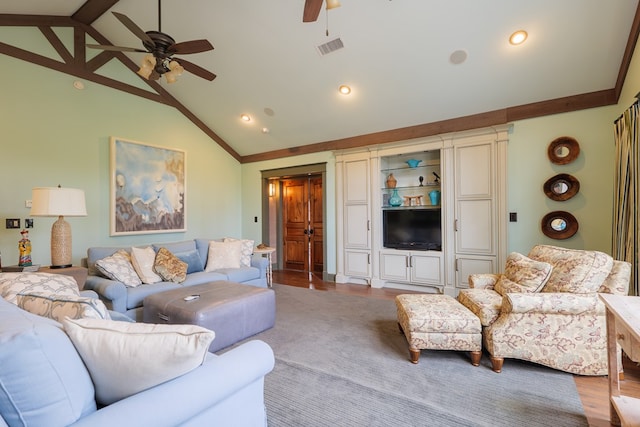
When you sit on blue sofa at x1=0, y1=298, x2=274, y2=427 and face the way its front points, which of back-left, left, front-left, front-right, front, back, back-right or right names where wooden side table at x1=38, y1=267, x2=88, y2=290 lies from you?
front-left

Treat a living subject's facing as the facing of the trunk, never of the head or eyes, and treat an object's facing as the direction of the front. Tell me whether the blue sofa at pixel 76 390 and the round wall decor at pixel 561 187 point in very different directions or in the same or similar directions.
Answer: very different directions

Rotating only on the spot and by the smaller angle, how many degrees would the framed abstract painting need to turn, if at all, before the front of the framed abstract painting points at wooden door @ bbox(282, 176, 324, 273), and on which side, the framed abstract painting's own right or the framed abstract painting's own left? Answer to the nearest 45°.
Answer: approximately 45° to the framed abstract painting's own left

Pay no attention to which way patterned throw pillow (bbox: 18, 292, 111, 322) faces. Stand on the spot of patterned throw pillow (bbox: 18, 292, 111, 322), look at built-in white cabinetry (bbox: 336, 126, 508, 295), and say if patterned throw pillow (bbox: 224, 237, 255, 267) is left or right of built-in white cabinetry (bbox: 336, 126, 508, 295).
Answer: left

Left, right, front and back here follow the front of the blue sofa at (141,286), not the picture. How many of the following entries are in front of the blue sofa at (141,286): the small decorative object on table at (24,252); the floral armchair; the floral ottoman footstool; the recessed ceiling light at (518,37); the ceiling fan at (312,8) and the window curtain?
5

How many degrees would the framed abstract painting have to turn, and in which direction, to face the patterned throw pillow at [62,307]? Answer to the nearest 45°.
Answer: approximately 45° to its right

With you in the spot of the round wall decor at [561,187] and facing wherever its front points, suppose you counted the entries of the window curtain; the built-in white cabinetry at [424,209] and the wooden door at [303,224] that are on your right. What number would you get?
2

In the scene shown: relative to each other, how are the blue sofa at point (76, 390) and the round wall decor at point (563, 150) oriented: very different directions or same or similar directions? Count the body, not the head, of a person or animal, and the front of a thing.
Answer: very different directions

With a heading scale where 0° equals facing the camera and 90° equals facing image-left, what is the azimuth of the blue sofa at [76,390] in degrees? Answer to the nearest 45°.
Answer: approximately 225°

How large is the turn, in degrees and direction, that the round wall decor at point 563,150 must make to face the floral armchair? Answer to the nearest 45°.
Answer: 0° — it already faces it

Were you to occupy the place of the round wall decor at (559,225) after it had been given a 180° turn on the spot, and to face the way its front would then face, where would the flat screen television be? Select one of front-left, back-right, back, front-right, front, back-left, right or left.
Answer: left

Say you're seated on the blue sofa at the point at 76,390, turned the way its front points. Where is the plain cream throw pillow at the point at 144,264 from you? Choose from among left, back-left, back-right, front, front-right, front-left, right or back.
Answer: front-left

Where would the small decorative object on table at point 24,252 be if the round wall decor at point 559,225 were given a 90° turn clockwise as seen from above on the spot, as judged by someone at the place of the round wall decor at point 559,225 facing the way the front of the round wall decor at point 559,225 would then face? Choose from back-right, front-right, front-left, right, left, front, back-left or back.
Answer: front-left
